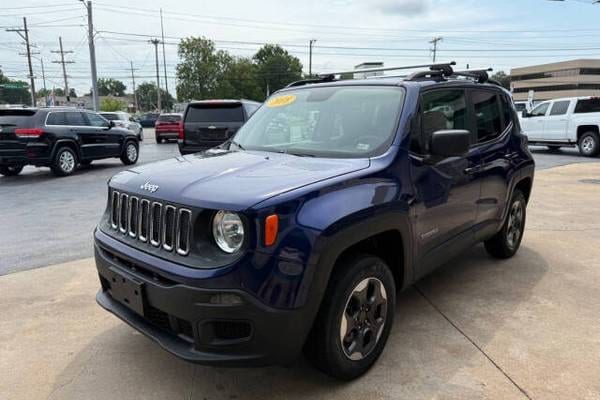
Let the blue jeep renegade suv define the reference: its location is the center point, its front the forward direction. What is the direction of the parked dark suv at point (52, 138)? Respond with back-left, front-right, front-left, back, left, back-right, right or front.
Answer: right

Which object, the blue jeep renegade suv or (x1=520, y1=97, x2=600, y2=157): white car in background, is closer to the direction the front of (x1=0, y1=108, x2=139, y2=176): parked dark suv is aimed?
the white car in background

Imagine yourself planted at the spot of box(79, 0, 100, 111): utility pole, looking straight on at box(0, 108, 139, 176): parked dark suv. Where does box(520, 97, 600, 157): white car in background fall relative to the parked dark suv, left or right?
left

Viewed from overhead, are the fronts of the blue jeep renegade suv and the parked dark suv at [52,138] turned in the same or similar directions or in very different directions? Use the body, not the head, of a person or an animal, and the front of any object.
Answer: very different directions

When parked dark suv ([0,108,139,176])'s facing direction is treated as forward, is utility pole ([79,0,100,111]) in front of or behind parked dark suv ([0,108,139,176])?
in front

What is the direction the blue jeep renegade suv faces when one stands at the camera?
facing the viewer and to the left of the viewer

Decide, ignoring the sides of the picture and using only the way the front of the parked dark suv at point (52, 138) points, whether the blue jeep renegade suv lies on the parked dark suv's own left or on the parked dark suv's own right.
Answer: on the parked dark suv's own right

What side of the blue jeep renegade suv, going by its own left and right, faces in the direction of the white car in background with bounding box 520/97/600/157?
back

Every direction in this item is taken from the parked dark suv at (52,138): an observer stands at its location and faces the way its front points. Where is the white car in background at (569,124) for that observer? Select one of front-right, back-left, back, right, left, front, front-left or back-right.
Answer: front-right

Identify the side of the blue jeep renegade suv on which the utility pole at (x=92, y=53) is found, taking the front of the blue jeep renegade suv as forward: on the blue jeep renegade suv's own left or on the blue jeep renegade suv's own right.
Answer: on the blue jeep renegade suv's own right

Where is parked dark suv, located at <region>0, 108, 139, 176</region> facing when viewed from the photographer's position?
facing away from the viewer and to the right of the viewer
